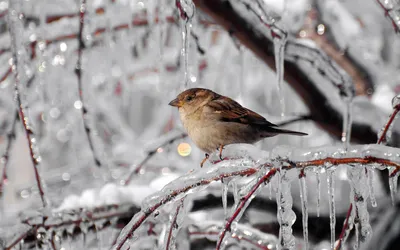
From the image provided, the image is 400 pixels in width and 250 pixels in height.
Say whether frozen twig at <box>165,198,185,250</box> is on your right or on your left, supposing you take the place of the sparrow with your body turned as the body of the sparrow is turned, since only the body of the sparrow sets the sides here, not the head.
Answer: on your left

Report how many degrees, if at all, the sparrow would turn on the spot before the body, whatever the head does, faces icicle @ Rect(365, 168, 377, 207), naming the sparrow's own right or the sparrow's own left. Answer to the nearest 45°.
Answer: approximately 135° to the sparrow's own left

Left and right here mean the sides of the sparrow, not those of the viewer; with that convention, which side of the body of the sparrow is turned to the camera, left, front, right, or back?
left

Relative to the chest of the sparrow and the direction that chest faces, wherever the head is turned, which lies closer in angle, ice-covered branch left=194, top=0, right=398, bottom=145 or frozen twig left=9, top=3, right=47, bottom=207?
the frozen twig

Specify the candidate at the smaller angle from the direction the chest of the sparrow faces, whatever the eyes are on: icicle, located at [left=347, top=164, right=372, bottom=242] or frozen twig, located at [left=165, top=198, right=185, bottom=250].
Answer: the frozen twig

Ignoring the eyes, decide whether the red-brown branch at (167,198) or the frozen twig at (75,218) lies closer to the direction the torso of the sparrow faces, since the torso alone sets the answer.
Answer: the frozen twig
